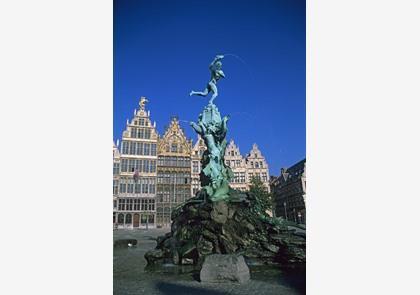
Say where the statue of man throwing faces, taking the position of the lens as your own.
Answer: facing to the right of the viewer

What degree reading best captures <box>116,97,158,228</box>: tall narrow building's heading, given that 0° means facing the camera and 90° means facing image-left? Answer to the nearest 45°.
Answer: approximately 0°

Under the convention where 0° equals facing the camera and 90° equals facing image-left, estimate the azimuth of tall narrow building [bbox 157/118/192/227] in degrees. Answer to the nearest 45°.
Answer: approximately 0°

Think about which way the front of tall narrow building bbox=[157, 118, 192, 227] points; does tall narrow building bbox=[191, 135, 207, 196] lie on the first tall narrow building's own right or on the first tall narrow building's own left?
on the first tall narrow building's own left

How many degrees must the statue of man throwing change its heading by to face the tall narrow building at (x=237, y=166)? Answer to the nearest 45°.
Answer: approximately 90° to its left

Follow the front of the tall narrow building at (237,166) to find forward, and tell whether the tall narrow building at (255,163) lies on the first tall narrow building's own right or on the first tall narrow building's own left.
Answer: on the first tall narrow building's own left

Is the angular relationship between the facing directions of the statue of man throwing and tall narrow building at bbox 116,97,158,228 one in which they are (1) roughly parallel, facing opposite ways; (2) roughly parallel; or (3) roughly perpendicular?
roughly perpendicular

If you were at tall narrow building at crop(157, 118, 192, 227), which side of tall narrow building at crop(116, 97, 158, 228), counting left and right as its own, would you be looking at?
left
